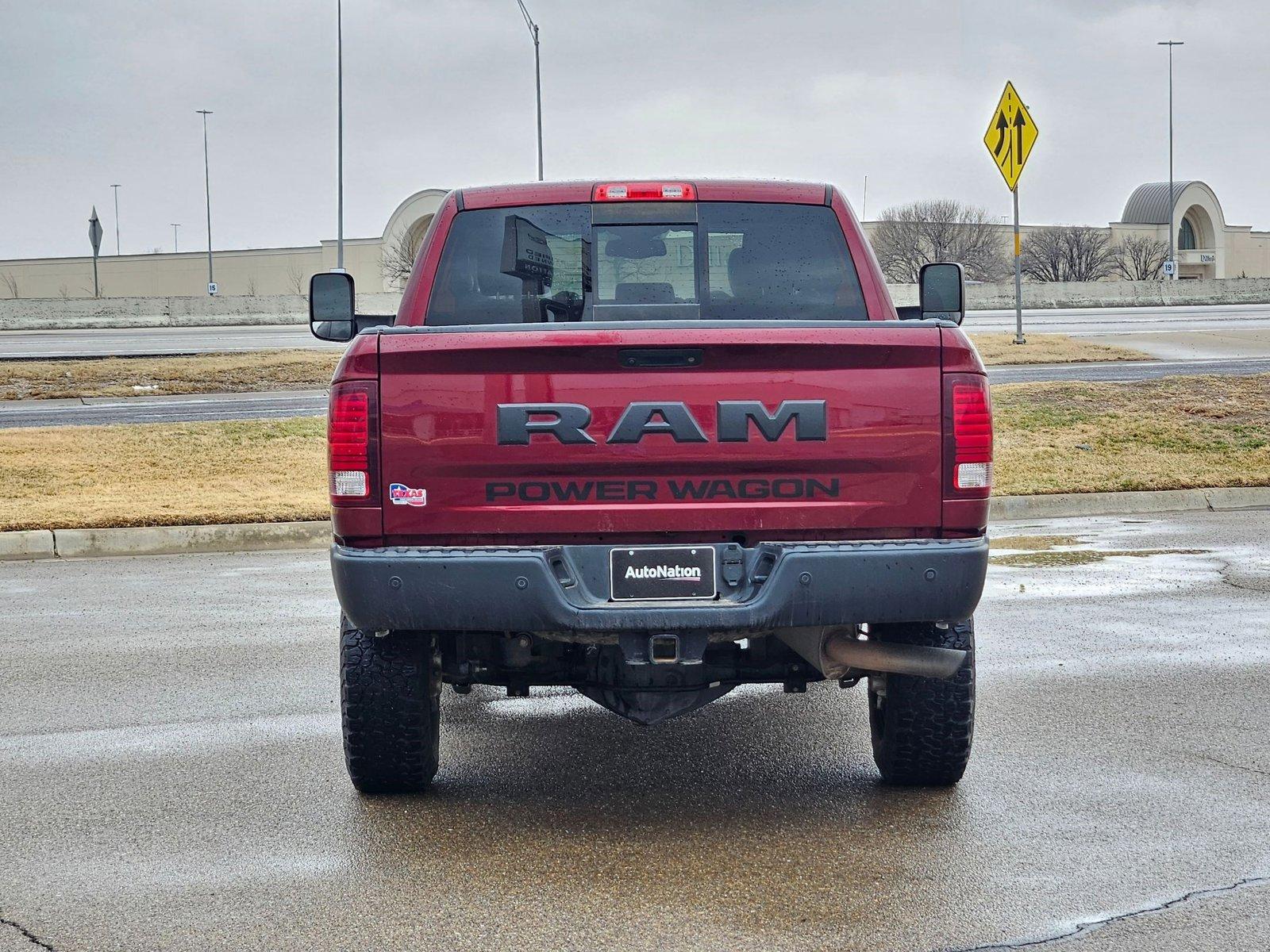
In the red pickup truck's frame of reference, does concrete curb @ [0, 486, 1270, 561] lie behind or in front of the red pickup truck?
in front

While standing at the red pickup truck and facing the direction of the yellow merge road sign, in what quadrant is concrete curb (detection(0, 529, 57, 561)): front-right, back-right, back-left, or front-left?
front-left

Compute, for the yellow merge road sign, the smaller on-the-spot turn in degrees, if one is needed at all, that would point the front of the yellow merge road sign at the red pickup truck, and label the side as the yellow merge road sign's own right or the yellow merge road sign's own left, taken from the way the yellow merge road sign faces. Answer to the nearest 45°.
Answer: approximately 45° to the yellow merge road sign's own left

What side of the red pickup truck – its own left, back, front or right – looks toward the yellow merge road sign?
front

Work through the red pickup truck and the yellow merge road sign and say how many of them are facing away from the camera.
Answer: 1

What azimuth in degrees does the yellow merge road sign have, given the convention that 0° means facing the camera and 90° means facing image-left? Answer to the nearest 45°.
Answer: approximately 45°

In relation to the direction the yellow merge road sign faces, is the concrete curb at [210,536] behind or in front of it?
in front

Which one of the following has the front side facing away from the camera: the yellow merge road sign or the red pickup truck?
the red pickup truck

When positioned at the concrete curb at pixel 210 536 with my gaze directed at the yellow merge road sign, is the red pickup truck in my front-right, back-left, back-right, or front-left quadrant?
back-right

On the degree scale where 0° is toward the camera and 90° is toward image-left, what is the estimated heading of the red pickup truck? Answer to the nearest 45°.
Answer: approximately 180°
